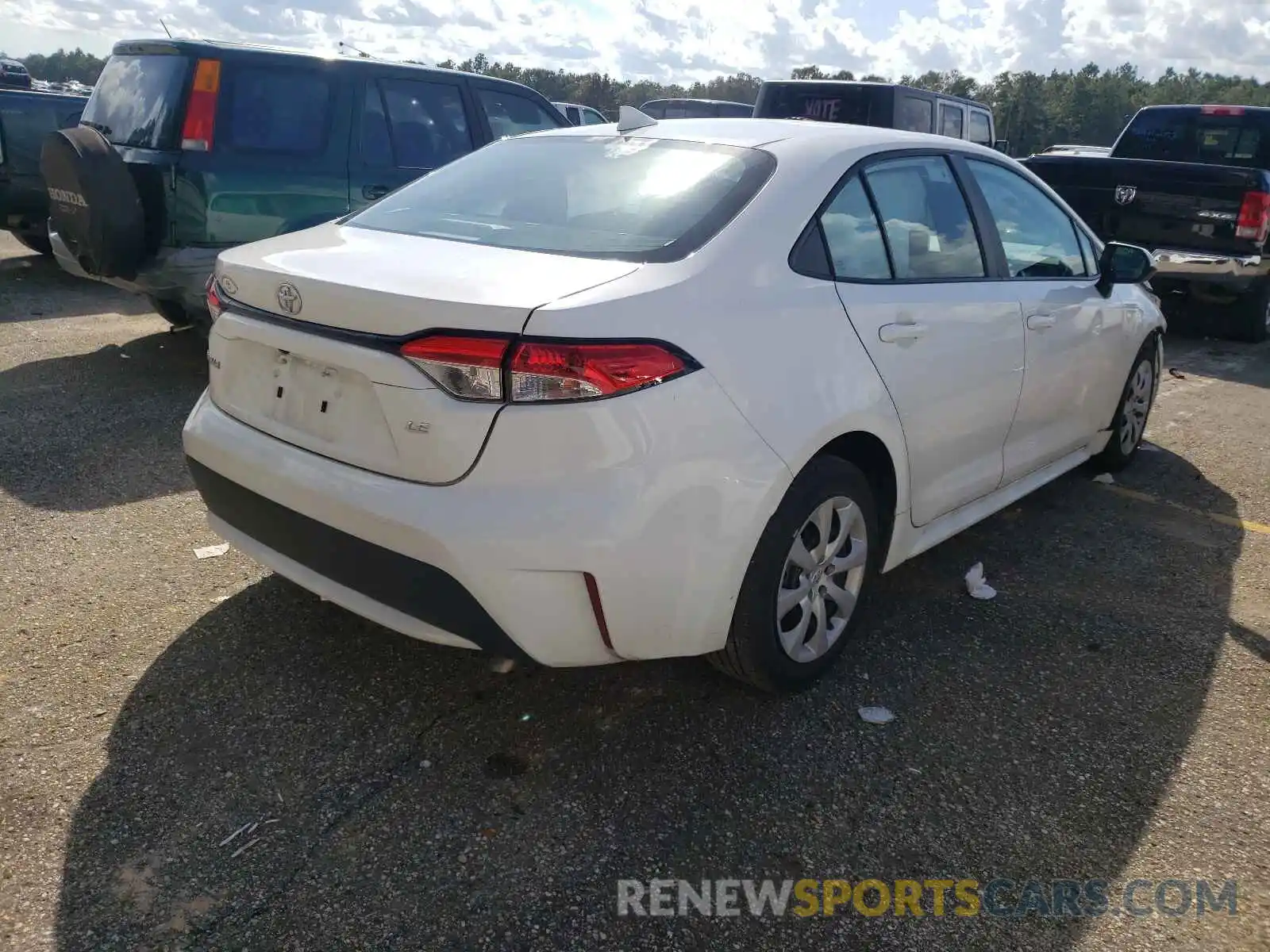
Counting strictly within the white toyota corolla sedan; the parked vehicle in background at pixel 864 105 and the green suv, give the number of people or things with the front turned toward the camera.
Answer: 0

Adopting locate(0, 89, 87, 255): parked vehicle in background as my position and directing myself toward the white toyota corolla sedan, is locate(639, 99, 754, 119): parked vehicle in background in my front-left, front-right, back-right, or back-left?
back-left

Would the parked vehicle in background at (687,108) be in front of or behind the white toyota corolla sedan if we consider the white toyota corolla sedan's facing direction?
in front

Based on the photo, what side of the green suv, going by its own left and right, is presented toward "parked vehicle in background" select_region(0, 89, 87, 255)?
left

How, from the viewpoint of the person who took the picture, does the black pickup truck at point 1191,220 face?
facing away from the viewer and to the right of the viewer

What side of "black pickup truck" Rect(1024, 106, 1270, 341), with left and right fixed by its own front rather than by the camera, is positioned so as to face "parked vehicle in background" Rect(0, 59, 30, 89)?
left

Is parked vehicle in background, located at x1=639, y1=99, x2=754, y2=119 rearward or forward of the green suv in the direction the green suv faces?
forward

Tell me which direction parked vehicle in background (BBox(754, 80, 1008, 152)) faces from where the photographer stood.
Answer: facing away from the viewer and to the right of the viewer

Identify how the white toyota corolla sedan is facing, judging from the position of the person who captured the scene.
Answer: facing away from the viewer and to the right of the viewer

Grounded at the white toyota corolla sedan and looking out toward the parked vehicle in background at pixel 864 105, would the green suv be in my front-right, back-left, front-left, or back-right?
front-left

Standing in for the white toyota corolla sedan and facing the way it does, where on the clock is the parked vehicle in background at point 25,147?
The parked vehicle in background is roughly at 9 o'clock from the white toyota corolla sedan.

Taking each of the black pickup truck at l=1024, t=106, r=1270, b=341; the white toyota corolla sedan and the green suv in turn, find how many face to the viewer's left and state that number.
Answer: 0

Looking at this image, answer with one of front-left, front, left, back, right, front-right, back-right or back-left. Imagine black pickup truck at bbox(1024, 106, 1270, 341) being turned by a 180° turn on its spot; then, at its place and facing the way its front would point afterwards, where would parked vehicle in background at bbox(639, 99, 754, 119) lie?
right

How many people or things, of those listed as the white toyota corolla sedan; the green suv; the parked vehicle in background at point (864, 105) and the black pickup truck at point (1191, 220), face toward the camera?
0

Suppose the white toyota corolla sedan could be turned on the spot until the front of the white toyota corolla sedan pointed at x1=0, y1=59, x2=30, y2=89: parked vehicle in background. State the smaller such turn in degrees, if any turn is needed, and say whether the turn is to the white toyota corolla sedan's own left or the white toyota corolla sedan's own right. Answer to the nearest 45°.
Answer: approximately 90° to the white toyota corolla sedan's own left

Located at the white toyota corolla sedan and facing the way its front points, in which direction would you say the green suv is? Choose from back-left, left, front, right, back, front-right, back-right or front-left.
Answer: left

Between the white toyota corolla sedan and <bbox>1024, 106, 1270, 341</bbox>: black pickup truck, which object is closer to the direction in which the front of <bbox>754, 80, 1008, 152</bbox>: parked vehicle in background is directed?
the black pickup truck

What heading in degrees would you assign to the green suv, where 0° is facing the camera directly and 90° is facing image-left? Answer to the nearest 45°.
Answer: approximately 225°
